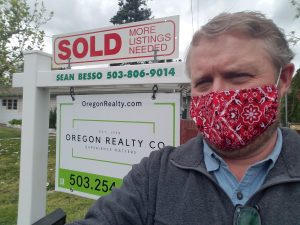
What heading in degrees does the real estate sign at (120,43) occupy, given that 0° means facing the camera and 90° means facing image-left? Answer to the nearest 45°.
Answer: approximately 45°

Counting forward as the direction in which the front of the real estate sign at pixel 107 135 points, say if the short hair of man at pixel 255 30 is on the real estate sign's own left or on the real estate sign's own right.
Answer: on the real estate sign's own left

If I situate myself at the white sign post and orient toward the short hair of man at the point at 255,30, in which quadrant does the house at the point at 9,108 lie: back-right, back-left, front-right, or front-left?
back-left

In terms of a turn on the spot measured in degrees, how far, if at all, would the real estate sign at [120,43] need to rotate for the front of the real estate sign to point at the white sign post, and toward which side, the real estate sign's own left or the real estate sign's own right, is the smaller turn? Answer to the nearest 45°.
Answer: approximately 90° to the real estate sign's own right

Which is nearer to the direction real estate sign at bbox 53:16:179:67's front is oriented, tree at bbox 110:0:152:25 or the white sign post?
the white sign post

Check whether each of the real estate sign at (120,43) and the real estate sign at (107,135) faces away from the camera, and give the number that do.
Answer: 0

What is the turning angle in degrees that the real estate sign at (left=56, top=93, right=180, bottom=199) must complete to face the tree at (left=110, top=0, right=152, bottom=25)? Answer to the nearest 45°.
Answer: approximately 135° to its right

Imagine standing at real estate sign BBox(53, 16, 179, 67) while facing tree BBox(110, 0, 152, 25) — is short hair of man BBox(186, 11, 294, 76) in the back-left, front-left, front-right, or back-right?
back-right
